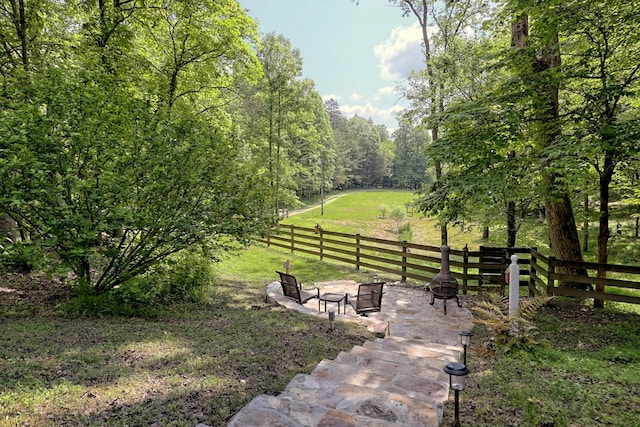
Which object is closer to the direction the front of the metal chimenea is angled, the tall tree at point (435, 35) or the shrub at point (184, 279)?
the shrub

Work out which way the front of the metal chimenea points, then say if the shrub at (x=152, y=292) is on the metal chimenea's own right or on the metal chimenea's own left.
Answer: on the metal chimenea's own right

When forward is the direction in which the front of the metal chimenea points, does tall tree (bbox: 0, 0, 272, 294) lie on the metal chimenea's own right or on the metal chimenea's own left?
on the metal chimenea's own right

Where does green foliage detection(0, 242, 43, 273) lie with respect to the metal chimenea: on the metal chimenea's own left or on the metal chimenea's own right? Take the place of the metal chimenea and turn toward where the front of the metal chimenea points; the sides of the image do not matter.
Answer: on the metal chimenea's own right

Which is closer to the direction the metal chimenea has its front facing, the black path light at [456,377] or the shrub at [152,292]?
the black path light

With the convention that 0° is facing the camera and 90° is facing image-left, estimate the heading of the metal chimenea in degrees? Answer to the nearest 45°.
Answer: approximately 0°

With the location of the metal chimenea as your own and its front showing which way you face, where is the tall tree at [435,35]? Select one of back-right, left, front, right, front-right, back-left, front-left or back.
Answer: back

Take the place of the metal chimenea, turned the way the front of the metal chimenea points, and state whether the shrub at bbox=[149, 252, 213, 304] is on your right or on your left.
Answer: on your right

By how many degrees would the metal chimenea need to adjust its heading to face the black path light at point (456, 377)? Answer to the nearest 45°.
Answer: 0° — it already faces it

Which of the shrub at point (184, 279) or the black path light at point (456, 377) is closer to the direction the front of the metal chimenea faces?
the black path light
